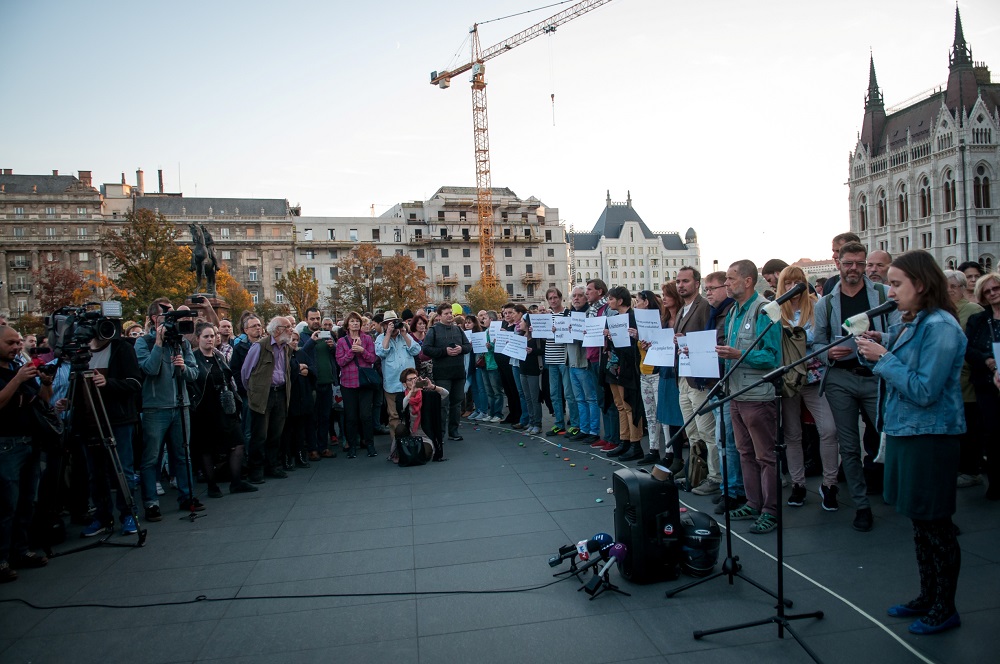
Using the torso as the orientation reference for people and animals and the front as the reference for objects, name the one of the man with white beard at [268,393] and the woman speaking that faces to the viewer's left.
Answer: the woman speaking

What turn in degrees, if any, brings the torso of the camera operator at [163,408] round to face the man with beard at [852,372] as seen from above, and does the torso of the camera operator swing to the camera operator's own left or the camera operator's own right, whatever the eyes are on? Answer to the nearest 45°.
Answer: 0° — they already face them

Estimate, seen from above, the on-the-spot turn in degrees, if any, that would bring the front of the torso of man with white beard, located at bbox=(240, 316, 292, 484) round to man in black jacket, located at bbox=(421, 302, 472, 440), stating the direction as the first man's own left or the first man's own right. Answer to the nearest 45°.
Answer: approximately 90° to the first man's own left

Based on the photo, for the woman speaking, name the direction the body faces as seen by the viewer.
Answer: to the viewer's left

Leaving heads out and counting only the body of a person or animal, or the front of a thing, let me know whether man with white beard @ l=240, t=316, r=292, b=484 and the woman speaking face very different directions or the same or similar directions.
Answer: very different directions
